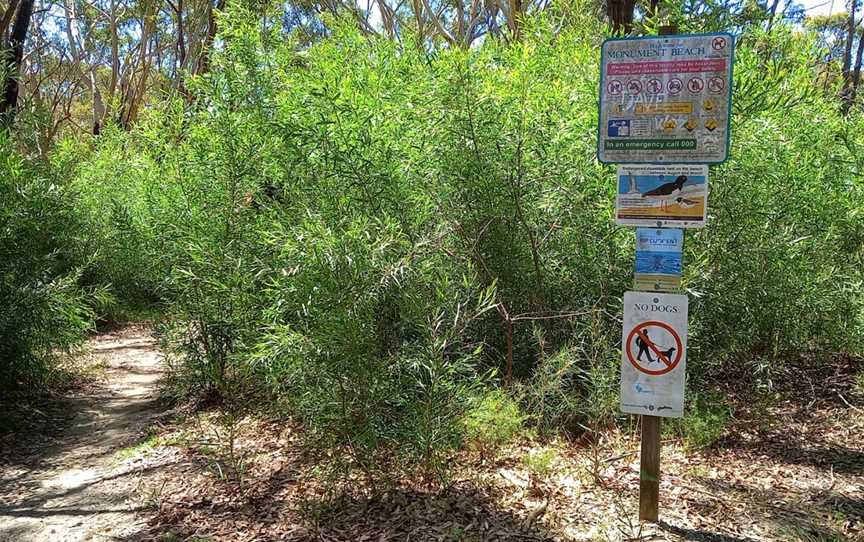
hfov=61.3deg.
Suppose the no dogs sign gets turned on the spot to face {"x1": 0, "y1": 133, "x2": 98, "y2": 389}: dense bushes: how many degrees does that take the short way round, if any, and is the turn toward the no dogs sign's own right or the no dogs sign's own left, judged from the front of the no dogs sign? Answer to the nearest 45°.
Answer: approximately 90° to the no dogs sign's own right

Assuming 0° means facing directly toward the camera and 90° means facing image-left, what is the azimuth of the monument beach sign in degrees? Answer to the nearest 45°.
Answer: approximately 0°

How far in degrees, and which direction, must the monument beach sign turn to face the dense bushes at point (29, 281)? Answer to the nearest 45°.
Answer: approximately 90° to its right

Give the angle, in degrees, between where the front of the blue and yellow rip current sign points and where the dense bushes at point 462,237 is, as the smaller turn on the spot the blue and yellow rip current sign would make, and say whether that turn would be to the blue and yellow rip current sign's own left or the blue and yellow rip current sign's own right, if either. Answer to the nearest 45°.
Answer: approximately 135° to the blue and yellow rip current sign's own right

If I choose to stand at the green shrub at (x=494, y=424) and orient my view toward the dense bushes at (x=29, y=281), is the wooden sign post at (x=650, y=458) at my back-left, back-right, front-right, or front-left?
back-left

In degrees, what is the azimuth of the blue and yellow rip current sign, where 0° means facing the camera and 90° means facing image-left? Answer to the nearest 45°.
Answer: approximately 0°
